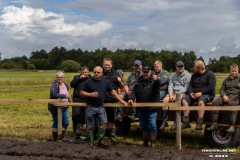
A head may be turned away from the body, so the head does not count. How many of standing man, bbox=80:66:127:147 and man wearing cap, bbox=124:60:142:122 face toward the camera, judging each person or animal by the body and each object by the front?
2

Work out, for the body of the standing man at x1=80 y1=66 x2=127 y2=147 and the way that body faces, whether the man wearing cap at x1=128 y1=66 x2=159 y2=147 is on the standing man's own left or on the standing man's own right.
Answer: on the standing man's own left

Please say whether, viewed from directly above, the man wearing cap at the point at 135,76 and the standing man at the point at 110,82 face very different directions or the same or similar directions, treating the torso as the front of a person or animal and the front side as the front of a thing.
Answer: same or similar directions

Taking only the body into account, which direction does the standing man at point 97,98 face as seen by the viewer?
toward the camera

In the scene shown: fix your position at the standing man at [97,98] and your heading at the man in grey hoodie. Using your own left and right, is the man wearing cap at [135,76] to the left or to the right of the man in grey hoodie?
left

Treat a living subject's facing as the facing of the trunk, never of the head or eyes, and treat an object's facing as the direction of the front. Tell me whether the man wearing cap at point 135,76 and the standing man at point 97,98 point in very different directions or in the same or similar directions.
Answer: same or similar directions

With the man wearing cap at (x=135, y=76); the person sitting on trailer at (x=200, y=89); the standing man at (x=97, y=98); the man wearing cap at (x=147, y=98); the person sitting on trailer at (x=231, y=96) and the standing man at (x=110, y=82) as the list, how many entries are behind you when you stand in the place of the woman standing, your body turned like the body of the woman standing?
0

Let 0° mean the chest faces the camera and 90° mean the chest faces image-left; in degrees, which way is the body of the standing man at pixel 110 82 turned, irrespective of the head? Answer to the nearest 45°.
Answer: approximately 0°

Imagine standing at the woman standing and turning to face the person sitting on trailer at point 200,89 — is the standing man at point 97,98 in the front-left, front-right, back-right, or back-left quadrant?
front-right

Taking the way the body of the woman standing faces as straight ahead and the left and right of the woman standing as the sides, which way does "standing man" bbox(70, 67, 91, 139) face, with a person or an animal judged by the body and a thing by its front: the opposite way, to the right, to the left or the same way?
the same way

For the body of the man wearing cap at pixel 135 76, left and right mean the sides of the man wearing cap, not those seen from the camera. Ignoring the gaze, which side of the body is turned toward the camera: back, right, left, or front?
front

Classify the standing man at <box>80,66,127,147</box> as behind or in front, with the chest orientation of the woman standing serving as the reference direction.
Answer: in front

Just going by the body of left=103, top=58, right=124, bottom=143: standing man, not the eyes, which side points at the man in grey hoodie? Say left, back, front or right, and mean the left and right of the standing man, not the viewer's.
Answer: left

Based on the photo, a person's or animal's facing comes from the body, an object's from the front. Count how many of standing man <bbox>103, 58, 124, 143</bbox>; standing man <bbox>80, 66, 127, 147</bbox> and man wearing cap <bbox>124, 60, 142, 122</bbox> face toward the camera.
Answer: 3

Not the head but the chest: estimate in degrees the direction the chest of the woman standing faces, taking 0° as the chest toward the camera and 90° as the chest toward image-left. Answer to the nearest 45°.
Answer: approximately 315°

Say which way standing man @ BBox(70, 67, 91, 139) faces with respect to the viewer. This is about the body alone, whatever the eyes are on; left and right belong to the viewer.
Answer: facing the viewer and to the right of the viewer
